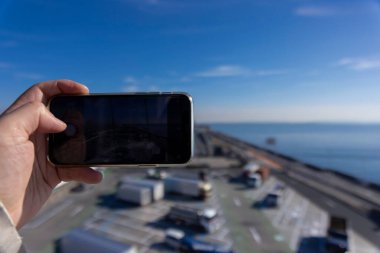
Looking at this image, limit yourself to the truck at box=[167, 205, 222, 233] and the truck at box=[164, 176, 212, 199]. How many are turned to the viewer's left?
0

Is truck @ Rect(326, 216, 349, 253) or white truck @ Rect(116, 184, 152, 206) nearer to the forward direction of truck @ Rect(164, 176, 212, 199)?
the truck

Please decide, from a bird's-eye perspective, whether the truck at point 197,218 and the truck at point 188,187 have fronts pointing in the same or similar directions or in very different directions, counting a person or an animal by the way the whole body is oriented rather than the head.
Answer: same or similar directions

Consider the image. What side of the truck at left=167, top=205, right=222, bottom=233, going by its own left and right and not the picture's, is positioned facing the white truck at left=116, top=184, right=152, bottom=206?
back

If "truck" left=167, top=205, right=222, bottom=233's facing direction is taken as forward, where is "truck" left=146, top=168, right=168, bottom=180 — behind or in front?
behind

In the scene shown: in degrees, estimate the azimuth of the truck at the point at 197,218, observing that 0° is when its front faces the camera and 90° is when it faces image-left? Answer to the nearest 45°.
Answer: approximately 315°

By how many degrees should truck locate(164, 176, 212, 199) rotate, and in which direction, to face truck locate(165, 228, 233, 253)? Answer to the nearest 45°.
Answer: approximately 45° to its right

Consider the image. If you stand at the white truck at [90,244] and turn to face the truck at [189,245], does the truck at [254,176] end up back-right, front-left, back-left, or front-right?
front-left

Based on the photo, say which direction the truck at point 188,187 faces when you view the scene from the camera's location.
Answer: facing the viewer and to the right of the viewer

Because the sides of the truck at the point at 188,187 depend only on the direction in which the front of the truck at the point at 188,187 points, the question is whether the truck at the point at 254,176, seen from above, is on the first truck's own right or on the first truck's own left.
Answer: on the first truck's own left

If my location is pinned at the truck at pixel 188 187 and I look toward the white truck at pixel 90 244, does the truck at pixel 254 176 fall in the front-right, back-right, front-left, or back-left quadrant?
back-left

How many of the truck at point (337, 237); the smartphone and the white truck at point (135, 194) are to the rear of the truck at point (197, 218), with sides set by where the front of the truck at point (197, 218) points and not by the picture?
1

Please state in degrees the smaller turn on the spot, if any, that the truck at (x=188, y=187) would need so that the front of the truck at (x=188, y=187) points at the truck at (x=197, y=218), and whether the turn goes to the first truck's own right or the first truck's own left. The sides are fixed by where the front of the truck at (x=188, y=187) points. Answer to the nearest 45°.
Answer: approximately 45° to the first truck's own right

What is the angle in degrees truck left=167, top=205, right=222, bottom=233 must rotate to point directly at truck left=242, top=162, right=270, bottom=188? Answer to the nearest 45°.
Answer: approximately 90° to its left

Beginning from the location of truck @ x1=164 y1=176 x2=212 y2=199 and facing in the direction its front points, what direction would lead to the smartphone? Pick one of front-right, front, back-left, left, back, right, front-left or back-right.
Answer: front-right

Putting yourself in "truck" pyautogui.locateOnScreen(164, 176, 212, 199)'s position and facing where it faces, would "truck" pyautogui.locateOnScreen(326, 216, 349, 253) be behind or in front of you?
in front
